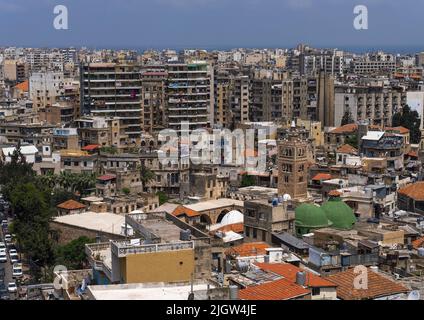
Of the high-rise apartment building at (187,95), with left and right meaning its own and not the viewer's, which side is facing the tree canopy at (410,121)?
left

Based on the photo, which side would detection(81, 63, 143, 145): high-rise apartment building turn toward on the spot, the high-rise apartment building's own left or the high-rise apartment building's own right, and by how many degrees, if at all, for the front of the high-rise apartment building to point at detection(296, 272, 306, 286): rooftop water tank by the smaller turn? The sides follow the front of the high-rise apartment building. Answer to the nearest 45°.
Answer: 0° — it already faces it

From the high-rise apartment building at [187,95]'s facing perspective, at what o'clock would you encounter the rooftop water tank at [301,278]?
The rooftop water tank is roughly at 12 o'clock from the high-rise apartment building.

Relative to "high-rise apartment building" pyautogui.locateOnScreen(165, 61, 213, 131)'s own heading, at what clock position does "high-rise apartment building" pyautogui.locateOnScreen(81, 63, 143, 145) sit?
"high-rise apartment building" pyautogui.locateOnScreen(81, 63, 143, 145) is roughly at 2 o'clock from "high-rise apartment building" pyautogui.locateOnScreen(165, 61, 213, 131).

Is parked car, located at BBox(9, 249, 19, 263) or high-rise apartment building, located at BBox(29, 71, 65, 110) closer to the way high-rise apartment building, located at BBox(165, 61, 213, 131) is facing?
the parked car

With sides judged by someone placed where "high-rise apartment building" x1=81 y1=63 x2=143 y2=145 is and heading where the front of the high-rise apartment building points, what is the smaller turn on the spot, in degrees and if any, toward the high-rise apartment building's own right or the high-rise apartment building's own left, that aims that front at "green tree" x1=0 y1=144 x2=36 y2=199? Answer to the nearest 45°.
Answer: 0° — it already faces it

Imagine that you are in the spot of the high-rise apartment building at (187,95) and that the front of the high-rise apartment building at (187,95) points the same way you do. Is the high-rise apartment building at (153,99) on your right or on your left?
on your right

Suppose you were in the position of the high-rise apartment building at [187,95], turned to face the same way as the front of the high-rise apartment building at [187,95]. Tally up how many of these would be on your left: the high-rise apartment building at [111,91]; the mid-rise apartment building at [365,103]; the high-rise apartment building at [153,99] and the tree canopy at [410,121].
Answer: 2

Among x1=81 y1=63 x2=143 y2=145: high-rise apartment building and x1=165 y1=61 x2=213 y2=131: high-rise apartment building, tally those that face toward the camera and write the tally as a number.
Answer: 2

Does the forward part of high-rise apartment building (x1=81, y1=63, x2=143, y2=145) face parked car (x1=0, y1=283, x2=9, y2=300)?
yes

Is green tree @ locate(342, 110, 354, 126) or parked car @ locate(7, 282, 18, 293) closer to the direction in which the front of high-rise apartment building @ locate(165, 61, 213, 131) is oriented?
the parked car

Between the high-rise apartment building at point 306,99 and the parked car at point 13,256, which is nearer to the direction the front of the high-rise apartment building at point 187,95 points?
the parked car

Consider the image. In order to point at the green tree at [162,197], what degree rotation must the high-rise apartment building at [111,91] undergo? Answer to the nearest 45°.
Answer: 0° — it already faces it
